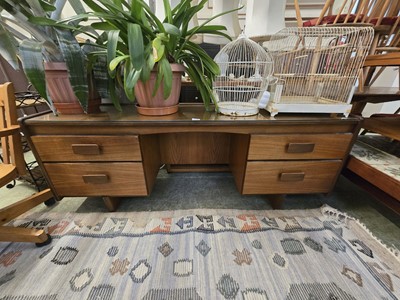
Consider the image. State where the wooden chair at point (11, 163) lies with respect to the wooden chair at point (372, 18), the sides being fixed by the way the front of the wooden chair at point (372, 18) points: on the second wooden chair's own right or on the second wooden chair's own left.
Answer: on the second wooden chair's own left

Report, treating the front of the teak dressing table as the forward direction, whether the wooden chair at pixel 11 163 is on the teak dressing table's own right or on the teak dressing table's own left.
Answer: on the teak dressing table's own right

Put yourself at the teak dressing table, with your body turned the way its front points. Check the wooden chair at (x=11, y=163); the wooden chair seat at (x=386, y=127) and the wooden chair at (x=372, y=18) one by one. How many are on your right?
1

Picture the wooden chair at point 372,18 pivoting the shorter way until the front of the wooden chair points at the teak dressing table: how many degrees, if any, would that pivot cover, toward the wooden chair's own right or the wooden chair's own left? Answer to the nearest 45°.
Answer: approximately 90° to the wooden chair's own left

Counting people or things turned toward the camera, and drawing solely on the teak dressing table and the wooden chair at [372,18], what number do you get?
1

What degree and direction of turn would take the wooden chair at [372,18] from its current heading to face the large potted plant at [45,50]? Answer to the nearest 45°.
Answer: approximately 90° to its left

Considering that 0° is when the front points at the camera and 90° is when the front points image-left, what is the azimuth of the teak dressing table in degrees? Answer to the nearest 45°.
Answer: approximately 0°

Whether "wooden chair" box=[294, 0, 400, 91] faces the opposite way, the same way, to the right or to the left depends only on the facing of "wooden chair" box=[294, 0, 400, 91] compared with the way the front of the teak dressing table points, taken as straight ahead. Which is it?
the opposite way
